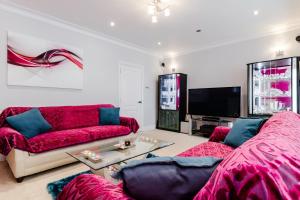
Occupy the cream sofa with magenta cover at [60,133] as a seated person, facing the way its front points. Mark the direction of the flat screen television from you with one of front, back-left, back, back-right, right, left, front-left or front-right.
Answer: front-left

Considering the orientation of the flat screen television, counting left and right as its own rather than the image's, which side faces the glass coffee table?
front

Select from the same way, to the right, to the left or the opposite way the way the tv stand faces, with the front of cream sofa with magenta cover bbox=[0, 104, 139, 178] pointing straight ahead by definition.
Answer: to the right

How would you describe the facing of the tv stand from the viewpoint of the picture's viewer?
facing the viewer

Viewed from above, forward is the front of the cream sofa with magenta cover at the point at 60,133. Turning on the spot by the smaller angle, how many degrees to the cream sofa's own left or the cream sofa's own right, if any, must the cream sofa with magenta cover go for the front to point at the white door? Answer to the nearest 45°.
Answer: approximately 90° to the cream sofa's own left

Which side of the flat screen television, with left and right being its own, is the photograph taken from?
front

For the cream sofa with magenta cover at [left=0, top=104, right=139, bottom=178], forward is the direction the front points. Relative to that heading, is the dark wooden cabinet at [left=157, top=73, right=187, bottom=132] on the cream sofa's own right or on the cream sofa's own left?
on the cream sofa's own left

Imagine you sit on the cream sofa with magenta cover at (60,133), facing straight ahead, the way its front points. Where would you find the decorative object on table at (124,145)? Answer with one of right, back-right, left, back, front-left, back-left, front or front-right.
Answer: front

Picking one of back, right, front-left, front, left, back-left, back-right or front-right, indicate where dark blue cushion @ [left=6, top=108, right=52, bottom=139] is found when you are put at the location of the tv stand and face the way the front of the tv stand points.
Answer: front-right

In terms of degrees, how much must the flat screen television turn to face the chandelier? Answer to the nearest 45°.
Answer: approximately 45° to its right

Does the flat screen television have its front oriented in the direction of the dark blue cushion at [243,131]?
yes

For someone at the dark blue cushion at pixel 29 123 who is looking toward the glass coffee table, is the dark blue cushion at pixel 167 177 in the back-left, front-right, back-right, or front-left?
front-right

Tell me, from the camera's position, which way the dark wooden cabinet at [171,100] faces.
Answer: facing the viewer and to the left of the viewer

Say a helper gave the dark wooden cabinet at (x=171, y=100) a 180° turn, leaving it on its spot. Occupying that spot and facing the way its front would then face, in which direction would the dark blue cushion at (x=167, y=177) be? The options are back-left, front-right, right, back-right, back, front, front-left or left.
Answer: back-right
